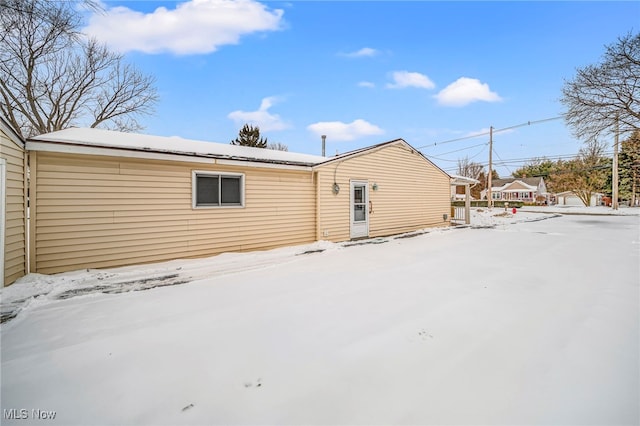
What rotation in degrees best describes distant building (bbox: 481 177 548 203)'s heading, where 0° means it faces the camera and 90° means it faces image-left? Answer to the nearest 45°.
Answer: approximately 0°

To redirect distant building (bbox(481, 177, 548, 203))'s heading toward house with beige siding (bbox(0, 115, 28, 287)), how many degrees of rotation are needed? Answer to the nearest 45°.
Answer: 0° — it already faces it

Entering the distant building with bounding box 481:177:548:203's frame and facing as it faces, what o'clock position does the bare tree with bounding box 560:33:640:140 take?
The bare tree is roughly at 12 o'clock from the distant building.
